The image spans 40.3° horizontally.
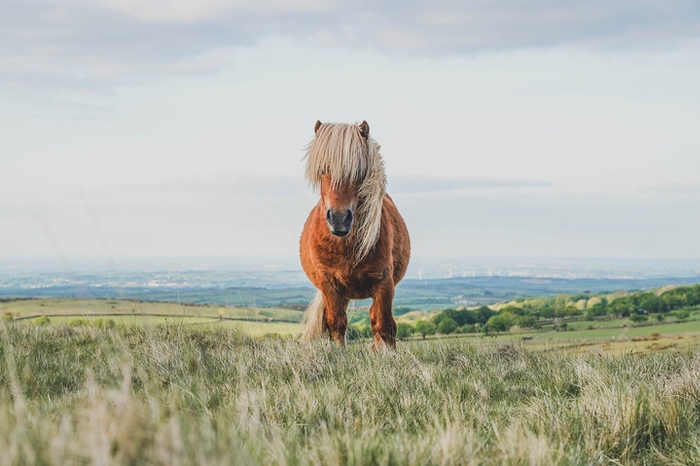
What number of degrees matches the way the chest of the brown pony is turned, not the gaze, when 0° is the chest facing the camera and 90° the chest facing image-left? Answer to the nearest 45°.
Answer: approximately 0°

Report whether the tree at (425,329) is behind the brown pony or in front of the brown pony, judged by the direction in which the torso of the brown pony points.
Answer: behind

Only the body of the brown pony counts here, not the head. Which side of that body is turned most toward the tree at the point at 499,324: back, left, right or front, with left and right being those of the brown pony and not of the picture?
back
